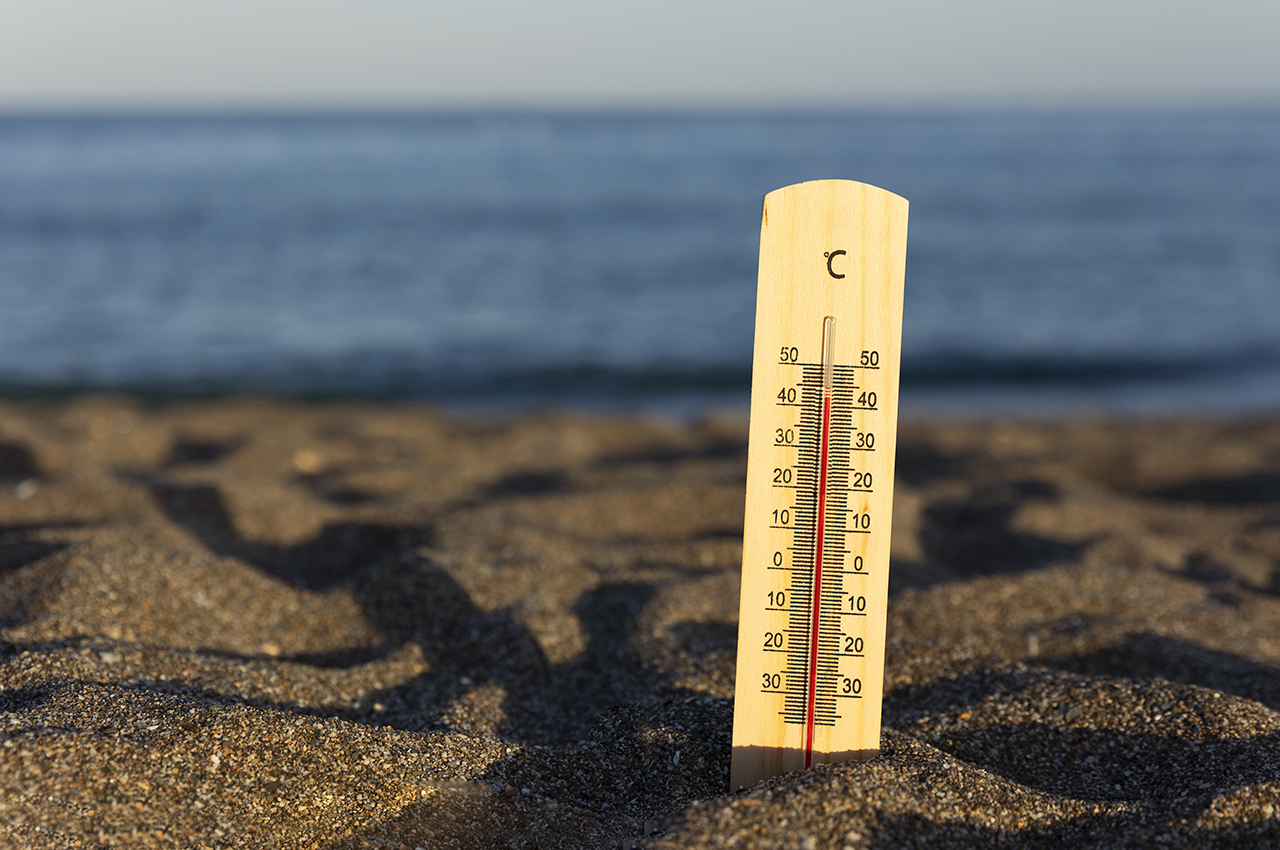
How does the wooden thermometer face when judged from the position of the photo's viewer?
facing the viewer
